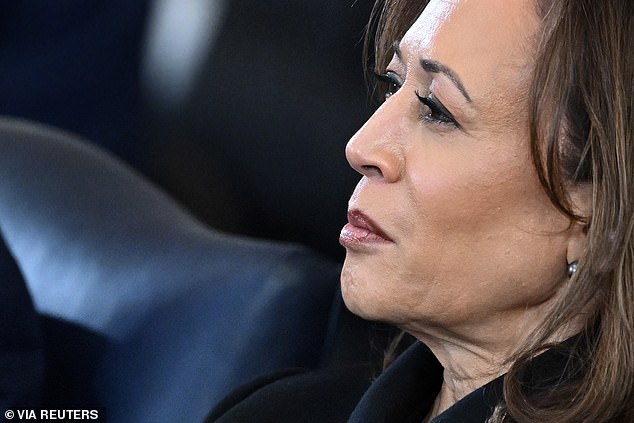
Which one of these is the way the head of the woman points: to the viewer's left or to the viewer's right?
to the viewer's left

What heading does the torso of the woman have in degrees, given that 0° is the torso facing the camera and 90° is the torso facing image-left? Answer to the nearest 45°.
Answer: approximately 45°

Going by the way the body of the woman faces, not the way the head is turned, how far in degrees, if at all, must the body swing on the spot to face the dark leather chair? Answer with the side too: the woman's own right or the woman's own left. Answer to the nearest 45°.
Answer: approximately 90° to the woman's own right
